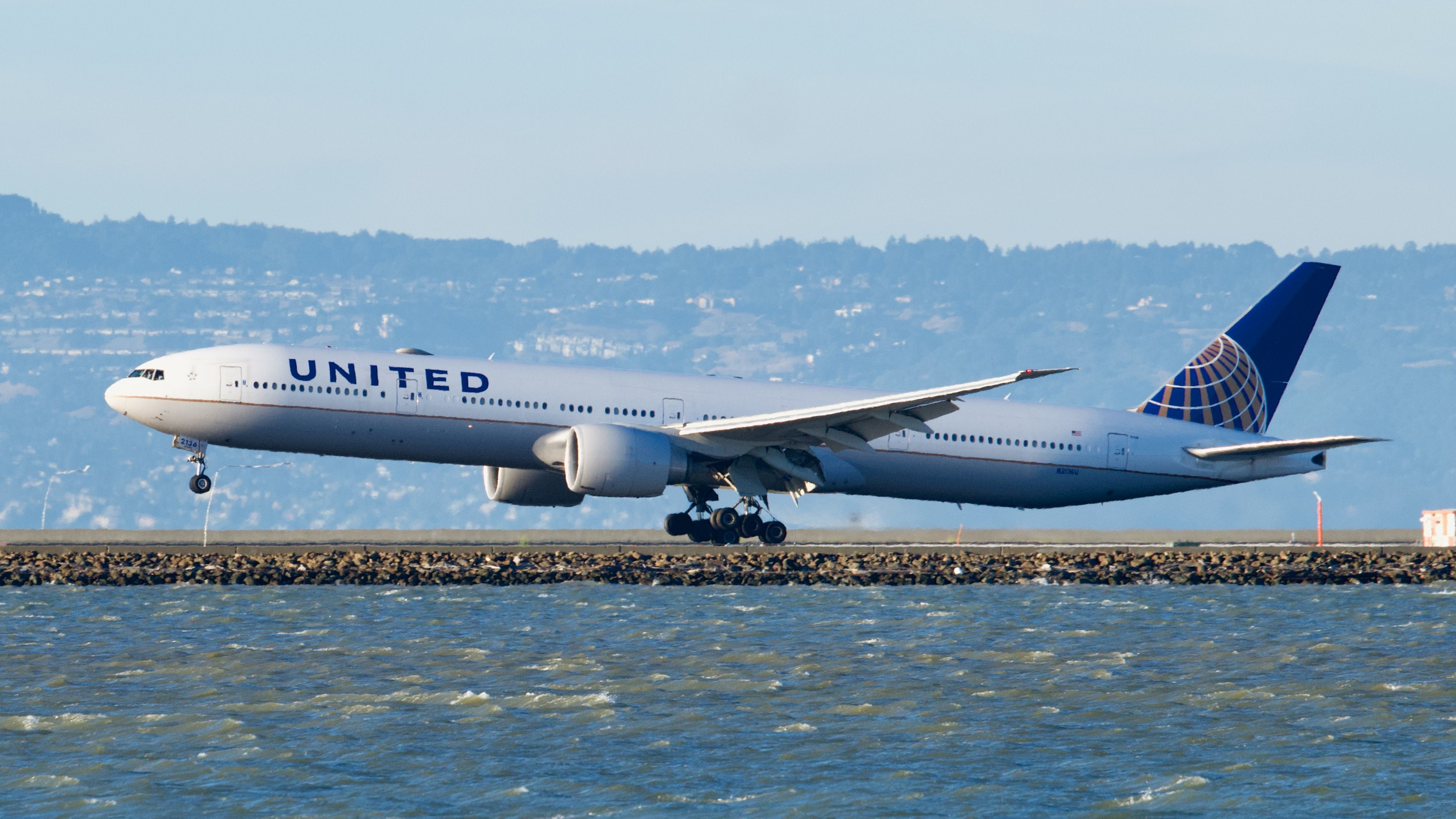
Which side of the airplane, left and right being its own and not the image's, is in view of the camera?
left

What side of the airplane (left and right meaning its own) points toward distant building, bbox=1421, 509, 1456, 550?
back
